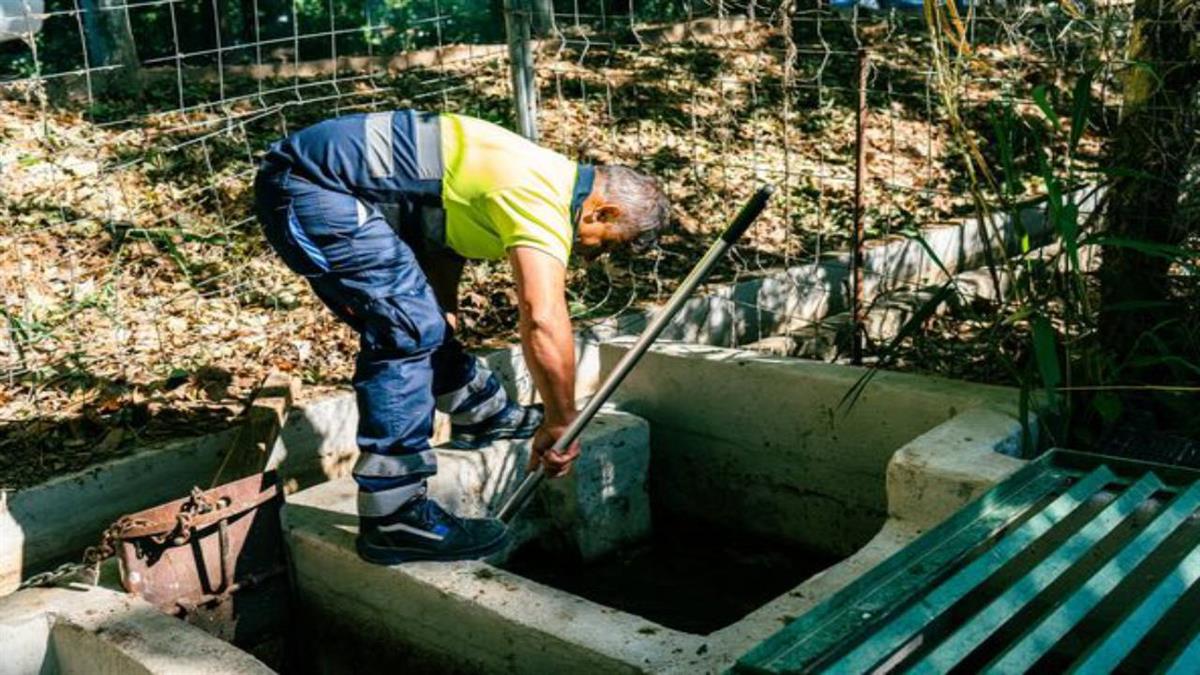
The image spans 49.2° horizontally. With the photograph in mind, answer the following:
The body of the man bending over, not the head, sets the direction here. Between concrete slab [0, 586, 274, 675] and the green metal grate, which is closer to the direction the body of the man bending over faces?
the green metal grate

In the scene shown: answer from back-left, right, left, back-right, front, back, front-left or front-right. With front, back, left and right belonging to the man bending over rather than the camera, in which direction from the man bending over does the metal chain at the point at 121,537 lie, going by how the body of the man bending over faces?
back

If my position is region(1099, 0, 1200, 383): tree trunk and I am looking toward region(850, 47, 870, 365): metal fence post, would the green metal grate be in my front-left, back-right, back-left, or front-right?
front-left

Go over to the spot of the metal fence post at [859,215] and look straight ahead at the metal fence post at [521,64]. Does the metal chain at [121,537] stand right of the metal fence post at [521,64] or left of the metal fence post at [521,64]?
left

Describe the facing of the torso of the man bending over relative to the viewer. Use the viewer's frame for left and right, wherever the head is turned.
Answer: facing to the right of the viewer

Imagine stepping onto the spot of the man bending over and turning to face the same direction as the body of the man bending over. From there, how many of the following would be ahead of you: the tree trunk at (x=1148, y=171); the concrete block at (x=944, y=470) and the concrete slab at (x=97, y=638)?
2

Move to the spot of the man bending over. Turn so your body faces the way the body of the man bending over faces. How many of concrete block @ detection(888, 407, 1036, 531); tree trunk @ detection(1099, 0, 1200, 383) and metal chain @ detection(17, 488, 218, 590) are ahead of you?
2

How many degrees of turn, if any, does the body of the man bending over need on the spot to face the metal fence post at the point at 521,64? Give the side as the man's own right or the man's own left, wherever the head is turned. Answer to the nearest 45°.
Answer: approximately 90° to the man's own left

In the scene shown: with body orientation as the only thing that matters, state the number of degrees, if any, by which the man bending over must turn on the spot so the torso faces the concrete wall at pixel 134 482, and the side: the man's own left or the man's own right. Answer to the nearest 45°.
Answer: approximately 135° to the man's own left

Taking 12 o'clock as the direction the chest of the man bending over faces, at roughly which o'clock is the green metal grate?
The green metal grate is roughly at 1 o'clock from the man bending over.
